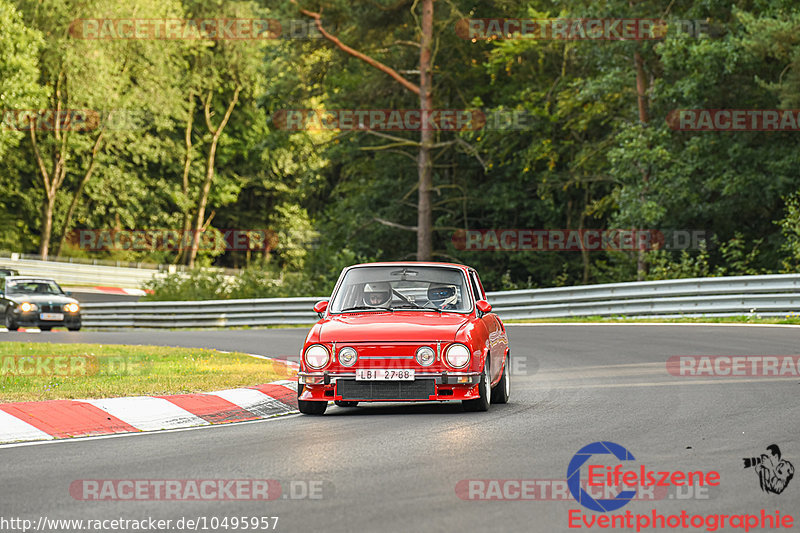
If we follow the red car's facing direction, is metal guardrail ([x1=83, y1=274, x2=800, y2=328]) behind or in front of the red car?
behind

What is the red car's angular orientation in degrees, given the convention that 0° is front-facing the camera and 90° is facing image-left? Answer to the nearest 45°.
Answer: approximately 0°

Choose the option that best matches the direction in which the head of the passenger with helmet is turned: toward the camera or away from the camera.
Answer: toward the camera

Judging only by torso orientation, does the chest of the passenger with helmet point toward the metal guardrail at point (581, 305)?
no

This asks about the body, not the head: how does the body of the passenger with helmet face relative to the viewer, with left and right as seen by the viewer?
facing the viewer
